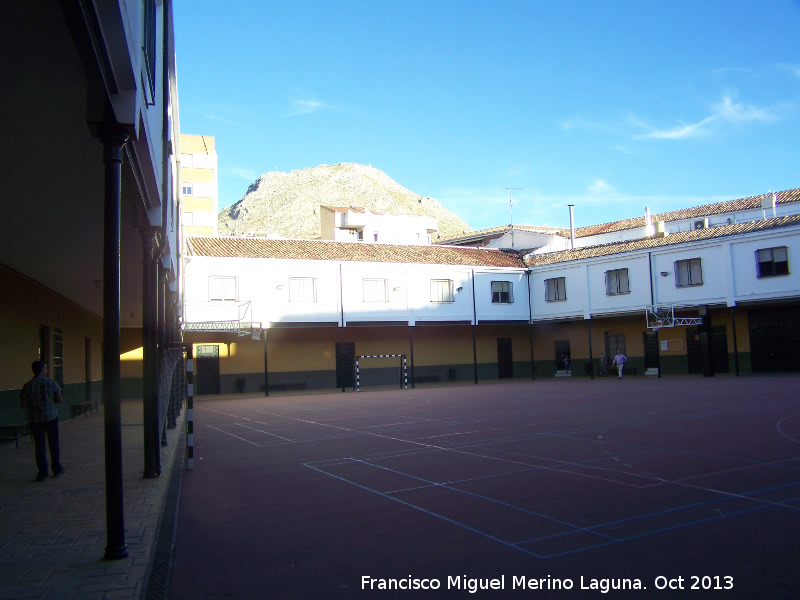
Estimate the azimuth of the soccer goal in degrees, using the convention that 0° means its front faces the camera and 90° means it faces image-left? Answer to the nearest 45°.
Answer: approximately 0°

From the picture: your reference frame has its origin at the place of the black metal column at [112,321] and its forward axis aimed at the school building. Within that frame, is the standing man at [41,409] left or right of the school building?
left

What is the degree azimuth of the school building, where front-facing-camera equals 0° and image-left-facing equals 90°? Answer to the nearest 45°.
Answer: approximately 0°

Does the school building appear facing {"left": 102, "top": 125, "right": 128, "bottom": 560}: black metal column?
yes

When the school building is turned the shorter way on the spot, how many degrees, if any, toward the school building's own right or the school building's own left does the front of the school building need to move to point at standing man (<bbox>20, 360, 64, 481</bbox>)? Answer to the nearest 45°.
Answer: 0° — it already faces them

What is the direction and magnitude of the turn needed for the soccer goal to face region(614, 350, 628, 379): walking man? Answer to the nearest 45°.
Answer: approximately 90° to its left

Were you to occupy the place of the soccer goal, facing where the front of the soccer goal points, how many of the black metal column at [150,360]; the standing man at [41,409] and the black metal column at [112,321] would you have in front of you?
3

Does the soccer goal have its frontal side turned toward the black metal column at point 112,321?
yes
